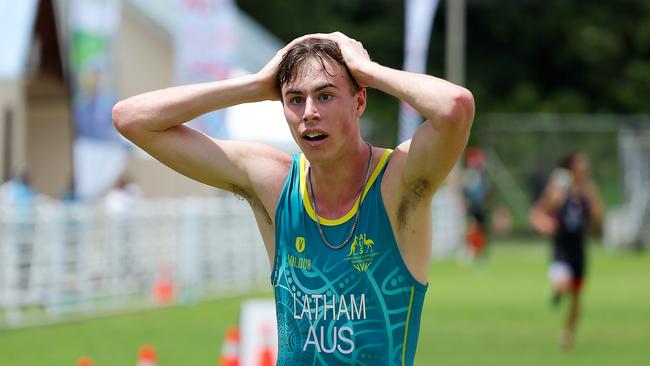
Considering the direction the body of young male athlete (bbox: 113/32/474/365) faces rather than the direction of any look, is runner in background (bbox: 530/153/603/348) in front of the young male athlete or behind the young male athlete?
behind

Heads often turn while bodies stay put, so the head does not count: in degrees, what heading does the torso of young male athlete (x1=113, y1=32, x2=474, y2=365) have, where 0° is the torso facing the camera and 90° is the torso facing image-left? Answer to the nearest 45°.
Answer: approximately 0°

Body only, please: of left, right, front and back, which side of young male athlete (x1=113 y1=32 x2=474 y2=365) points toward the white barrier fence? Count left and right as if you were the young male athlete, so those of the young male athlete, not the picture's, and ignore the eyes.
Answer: back
